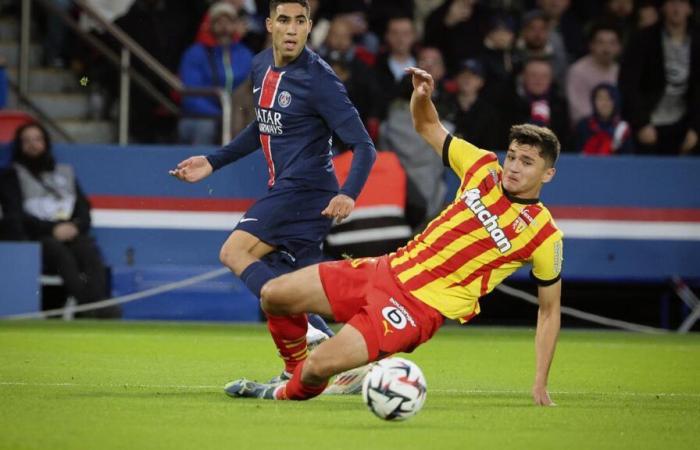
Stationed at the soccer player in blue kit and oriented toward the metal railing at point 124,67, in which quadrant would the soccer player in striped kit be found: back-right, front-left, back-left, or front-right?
back-right

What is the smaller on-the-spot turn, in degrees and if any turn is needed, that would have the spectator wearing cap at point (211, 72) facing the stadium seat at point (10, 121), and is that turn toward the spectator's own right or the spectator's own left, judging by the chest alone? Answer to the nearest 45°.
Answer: approximately 90° to the spectator's own right

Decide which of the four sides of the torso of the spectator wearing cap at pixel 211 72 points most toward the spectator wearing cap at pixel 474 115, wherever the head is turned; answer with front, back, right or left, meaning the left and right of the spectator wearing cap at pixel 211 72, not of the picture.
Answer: left

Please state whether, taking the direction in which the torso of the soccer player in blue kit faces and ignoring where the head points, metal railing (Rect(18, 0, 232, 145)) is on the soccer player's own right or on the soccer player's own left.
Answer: on the soccer player's own right

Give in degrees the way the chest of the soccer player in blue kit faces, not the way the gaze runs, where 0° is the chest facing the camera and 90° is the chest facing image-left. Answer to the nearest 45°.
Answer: approximately 45°

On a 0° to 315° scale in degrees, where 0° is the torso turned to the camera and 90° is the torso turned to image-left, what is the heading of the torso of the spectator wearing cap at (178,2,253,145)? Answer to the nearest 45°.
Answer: approximately 0°

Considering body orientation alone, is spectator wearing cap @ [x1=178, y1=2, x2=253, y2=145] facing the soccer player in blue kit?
yes

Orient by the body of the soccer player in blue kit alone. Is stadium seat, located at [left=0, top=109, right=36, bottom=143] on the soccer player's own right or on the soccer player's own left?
on the soccer player's own right

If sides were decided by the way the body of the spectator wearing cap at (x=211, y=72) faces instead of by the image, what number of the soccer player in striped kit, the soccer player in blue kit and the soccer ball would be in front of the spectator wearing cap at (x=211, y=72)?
3

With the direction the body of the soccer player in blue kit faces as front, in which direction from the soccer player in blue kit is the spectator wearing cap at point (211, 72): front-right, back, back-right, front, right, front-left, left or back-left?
back-right
